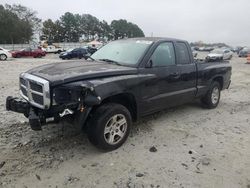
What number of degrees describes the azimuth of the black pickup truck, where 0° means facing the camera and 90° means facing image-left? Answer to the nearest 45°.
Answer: approximately 45°
